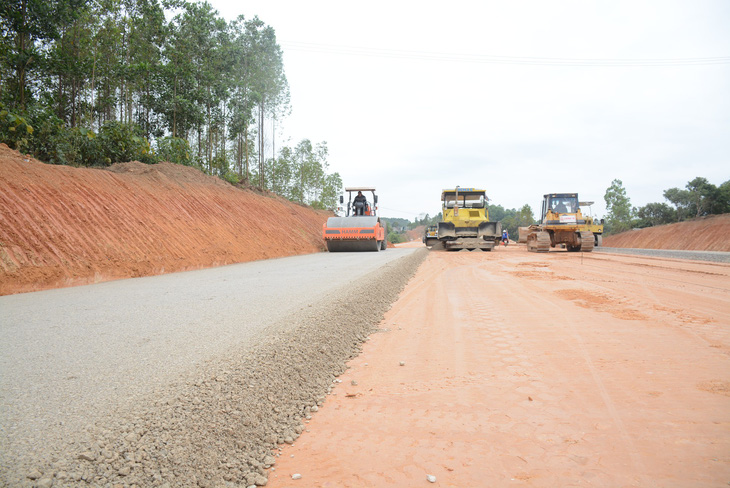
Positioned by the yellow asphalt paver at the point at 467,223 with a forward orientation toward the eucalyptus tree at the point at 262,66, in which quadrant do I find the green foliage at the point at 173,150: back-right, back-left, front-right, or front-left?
front-left

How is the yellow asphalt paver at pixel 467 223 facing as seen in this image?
toward the camera

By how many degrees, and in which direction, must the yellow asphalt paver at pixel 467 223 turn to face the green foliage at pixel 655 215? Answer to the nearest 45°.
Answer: approximately 135° to its left

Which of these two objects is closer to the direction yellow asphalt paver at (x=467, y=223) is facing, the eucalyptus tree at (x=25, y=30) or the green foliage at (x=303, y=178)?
the eucalyptus tree

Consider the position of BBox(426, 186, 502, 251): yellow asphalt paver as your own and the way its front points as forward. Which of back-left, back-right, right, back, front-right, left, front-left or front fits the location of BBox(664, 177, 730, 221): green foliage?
back-left

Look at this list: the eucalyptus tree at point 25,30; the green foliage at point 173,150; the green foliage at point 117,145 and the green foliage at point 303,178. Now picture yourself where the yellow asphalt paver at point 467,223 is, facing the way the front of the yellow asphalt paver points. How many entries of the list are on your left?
0

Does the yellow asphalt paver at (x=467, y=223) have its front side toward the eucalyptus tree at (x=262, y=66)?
no

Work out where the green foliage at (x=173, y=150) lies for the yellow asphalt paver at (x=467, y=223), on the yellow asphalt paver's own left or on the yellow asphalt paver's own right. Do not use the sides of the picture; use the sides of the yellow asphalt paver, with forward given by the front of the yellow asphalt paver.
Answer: on the yellow asphalt paver's own right

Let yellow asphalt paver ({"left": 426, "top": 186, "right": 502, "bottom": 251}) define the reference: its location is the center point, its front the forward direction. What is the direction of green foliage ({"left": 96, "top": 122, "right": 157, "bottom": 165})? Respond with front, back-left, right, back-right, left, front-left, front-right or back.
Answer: front-right

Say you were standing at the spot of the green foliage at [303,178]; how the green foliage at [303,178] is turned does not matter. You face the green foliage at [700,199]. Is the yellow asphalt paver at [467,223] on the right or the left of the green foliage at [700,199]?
right

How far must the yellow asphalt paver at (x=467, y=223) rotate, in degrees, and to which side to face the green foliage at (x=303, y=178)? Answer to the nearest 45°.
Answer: approximately 135° to its right
